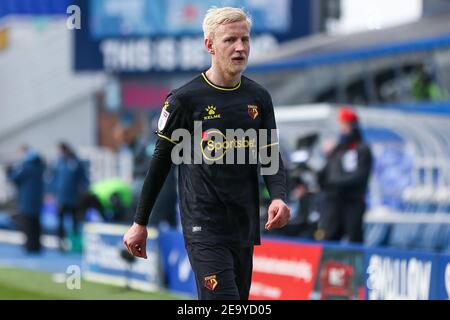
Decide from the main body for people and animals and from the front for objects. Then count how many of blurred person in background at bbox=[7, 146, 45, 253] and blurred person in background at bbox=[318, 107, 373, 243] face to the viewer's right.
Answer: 0

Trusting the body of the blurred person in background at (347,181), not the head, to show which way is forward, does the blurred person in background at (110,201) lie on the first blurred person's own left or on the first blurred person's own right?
on the first blurred person's own right

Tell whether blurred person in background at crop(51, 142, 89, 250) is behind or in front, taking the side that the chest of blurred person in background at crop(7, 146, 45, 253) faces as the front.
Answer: behind

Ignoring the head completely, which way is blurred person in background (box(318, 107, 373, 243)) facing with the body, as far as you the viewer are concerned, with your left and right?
facing the viewer and to the left of the viewer

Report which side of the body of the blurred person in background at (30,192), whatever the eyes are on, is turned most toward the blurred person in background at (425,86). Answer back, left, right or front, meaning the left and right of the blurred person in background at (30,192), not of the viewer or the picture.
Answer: back

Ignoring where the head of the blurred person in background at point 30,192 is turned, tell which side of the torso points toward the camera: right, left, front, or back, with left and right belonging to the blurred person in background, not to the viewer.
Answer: left

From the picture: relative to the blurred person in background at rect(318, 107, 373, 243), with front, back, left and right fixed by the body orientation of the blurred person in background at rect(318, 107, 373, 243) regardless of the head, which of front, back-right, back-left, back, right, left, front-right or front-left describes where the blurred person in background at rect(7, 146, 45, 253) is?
right

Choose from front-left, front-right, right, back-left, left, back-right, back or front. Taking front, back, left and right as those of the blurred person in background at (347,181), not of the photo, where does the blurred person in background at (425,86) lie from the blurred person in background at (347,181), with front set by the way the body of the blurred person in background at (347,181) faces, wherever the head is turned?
back-right
